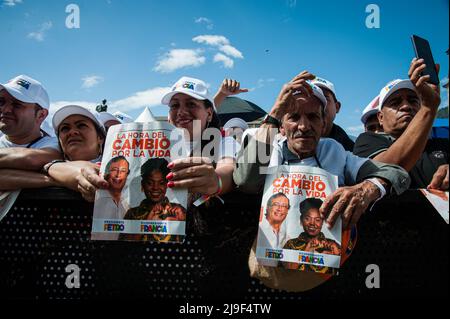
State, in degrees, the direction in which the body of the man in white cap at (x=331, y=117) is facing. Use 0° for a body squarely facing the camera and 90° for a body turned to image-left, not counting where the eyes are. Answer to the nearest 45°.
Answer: approximately 45°

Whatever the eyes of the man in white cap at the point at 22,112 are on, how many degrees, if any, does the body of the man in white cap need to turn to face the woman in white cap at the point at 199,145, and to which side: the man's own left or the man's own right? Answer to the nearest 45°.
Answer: approximately 90° to the man's own left

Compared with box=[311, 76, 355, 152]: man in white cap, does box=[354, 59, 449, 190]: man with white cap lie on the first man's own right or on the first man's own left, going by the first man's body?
on the first man's own left
